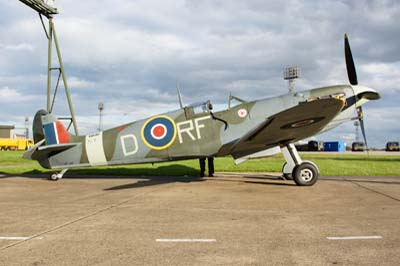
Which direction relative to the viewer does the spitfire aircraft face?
to the viewer's right
